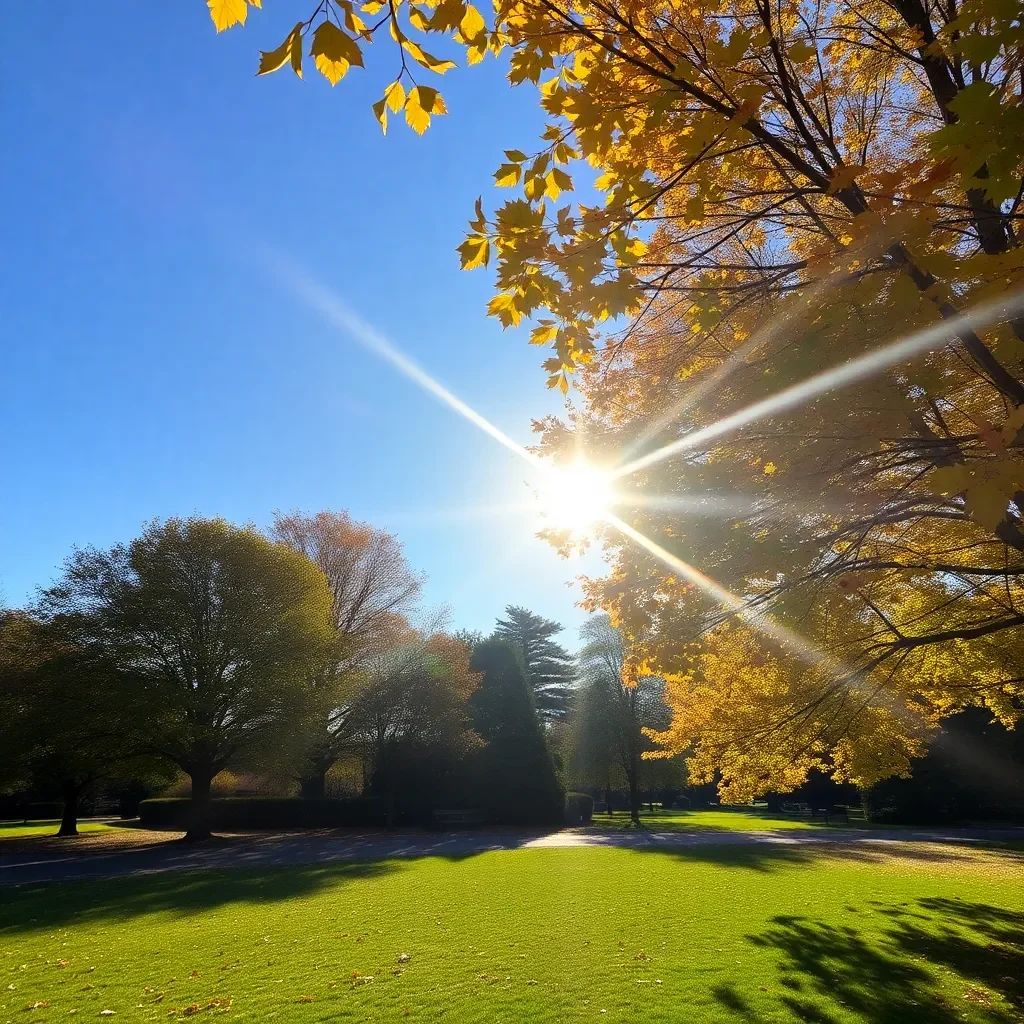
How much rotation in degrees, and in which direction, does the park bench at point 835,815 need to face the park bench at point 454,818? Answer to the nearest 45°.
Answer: approximately 45° to its right

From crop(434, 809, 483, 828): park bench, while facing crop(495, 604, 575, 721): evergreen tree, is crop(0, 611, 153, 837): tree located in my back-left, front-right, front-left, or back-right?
back-left

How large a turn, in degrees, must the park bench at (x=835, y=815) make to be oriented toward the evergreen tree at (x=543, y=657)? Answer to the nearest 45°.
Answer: approximately 90° to its right

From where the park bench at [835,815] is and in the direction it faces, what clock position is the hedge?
The hedge is roughly at 2 o'clock from the park bench.

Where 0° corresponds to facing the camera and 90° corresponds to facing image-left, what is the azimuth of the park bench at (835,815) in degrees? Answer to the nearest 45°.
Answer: approximately 0°

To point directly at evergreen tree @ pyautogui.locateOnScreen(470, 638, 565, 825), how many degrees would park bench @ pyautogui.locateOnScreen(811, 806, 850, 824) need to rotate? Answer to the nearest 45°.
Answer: approximately 45° to its right

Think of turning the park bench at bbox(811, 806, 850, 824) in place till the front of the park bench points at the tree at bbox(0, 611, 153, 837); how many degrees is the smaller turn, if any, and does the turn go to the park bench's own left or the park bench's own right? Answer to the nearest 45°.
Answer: approximately 45° to the park bench's own right
